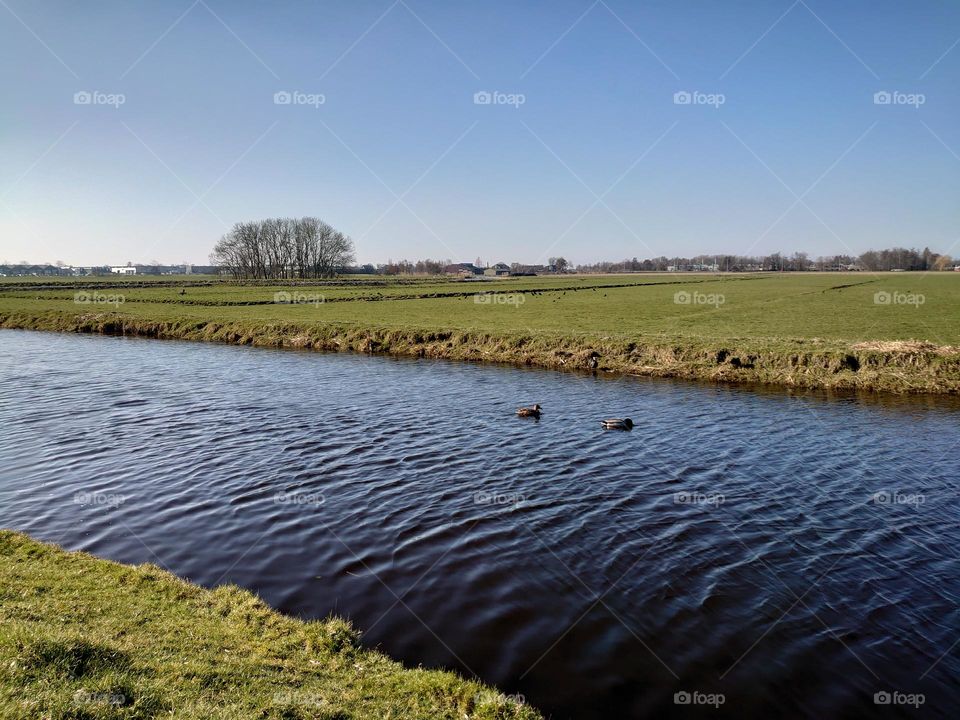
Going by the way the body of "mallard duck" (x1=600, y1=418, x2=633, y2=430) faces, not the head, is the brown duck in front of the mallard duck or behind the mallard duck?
behind

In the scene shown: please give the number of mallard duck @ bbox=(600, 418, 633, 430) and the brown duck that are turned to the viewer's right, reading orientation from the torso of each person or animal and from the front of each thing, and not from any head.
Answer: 2

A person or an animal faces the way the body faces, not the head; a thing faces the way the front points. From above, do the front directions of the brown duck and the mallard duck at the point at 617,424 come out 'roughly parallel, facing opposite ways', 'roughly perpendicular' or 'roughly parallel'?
roughly parallel

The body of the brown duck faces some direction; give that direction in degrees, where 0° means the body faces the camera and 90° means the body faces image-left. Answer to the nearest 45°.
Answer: approximately 270°

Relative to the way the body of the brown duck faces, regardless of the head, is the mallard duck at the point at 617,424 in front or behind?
in front

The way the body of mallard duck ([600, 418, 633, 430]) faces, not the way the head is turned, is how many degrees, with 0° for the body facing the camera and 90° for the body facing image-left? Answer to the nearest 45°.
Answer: approximately 270°
